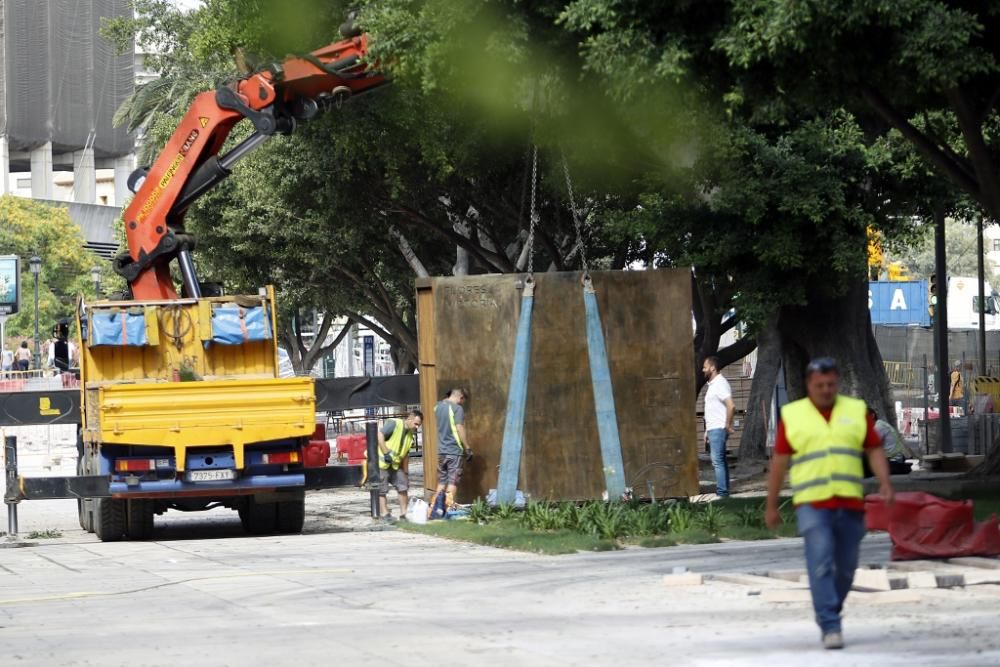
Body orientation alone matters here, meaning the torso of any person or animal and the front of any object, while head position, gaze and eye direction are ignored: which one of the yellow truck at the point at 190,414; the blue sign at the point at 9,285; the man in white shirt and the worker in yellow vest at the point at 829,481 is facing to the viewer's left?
the man in white shirt

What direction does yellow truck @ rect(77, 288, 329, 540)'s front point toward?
away from the camera

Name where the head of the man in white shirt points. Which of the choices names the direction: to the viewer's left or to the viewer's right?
to the viewer's left

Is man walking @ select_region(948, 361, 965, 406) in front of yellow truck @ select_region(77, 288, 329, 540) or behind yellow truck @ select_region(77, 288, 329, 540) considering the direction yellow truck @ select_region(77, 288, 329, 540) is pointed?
in front

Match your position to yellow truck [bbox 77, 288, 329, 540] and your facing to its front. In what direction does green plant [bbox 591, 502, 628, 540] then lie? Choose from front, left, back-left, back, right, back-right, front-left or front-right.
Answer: back-right

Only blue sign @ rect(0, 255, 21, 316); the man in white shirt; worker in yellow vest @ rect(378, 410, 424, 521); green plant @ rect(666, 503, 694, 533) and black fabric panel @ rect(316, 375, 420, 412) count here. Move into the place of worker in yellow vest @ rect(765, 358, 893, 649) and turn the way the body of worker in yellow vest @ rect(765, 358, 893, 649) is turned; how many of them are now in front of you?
0

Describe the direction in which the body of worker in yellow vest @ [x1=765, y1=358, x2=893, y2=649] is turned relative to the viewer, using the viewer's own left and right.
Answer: facing the viewer

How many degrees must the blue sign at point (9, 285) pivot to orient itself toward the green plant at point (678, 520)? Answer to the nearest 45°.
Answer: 0° — it already faces it

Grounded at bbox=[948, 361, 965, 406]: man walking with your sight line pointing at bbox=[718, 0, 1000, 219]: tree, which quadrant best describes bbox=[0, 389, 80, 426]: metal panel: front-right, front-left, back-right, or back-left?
front-right

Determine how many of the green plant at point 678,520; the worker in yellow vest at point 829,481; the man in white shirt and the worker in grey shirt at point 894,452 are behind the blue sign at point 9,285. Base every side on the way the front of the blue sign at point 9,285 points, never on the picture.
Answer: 0

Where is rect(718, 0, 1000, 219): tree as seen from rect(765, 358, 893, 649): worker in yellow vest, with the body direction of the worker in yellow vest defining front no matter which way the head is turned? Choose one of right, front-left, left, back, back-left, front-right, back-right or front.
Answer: back

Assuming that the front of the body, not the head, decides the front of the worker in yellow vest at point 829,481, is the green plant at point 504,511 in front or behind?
behind

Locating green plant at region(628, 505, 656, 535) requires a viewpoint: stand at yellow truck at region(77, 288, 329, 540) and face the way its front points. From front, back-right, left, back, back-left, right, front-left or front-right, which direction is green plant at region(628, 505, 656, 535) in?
back-right

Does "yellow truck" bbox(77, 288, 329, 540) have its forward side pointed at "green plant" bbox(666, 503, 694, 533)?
no

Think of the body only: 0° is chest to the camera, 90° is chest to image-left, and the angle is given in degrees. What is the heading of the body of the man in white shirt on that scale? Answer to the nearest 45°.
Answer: approximately 90°
